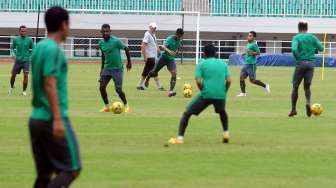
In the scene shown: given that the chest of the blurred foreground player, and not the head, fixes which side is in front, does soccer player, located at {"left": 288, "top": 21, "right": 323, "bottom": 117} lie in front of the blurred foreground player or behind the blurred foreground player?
in front

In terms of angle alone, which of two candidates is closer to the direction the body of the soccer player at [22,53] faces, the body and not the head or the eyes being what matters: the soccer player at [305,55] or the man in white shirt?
the soccer player

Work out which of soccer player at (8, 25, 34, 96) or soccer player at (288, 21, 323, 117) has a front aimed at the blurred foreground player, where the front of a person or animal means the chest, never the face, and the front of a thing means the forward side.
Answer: soccer player at (8, 25, 34, 96)

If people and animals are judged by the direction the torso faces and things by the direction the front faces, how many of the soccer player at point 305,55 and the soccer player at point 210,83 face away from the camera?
2

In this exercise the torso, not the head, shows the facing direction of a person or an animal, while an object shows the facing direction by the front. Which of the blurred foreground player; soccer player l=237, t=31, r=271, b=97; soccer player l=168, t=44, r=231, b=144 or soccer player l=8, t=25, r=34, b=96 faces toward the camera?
soccer player l=8, t=25, r=34, b=96

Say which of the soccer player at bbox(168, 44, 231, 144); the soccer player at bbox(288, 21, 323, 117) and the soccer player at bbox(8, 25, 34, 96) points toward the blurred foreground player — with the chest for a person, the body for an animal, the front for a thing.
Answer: the soccer player at bbox(8, 25, 34, 96)

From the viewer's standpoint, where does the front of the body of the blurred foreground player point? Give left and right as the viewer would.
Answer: facing away from the viewer and to the right of the viewer

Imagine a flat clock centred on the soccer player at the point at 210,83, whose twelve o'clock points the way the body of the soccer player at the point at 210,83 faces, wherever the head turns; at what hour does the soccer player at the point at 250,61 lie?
the soccer player at the point at 250,61 is roughly at 12 o'clock from the soccer player at the point at 210,83.

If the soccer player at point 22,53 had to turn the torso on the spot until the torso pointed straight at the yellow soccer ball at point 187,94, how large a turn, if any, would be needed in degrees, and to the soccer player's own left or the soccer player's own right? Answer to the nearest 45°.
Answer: approximately 90° to the soccer player's own left

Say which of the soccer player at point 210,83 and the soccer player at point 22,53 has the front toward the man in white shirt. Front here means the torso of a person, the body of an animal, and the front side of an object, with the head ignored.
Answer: the soccer player at point 210,83

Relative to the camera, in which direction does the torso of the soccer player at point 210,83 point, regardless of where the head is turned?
away from the camera

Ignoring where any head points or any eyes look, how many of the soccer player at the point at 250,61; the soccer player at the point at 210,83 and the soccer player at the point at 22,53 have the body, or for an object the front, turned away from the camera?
1

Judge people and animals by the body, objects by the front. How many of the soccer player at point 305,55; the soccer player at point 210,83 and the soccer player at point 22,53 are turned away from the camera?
2

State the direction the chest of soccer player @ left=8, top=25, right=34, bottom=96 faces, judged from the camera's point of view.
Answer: toward the camera
